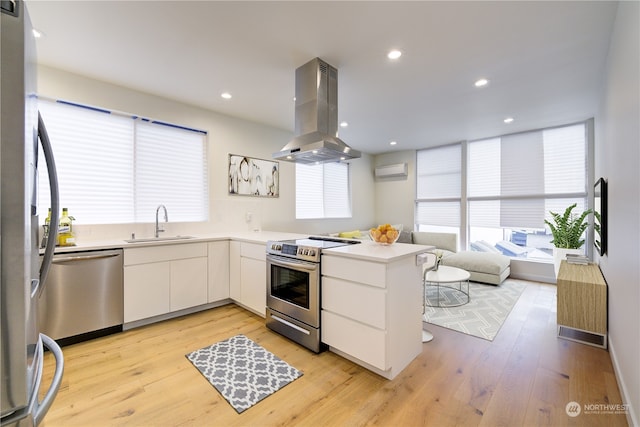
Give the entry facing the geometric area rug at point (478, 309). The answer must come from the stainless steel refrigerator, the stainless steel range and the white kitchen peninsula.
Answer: the stainless steel refrigerator

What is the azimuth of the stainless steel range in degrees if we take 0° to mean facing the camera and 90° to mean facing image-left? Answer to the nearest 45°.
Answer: approximately 45°

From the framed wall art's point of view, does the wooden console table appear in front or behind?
in front

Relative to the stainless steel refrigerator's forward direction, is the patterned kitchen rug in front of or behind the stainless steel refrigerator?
in front

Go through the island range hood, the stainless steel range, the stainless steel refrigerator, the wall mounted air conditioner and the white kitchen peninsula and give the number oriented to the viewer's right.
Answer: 1

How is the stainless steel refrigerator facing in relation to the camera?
to the viewer's right

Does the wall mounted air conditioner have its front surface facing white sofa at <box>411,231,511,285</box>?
no

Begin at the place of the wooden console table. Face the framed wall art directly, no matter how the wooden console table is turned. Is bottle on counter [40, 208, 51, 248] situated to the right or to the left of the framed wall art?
left

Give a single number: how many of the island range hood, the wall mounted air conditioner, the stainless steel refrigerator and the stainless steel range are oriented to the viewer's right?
1

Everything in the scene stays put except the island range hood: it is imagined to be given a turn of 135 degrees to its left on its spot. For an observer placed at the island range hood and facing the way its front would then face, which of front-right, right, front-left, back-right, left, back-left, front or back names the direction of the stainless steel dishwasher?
back

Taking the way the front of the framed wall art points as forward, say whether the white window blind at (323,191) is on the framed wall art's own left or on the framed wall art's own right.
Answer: on the framed wall art's own left

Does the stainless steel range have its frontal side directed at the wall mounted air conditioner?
no

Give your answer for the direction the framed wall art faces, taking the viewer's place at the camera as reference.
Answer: facing the viewer and to the right of the viewer

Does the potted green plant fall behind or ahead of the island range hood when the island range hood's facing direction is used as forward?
behind

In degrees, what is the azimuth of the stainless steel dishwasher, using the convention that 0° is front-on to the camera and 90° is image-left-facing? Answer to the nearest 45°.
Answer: approximately 315°

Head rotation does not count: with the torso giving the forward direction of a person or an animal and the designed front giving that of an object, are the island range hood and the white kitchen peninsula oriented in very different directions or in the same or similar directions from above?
same or similar directions

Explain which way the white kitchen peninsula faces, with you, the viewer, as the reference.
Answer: facing the viewer and to the left of the viewer
